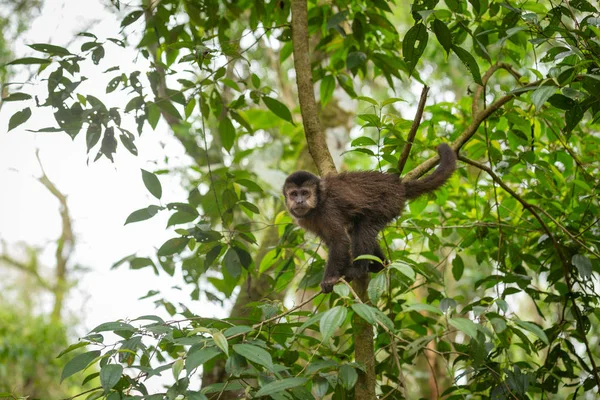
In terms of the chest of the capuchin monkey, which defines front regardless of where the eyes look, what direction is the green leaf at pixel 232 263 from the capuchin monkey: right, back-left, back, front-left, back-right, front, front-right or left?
front-left

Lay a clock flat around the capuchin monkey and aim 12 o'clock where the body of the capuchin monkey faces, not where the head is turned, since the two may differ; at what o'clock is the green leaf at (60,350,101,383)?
The green leaf is roughly at 10 o'clock from the capuchin monkey.

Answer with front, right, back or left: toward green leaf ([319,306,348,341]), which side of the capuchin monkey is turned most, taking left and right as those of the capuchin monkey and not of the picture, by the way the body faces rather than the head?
left

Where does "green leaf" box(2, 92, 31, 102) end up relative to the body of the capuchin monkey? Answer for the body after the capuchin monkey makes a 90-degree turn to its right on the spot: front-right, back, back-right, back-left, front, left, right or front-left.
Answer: back-left

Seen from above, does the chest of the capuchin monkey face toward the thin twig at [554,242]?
no

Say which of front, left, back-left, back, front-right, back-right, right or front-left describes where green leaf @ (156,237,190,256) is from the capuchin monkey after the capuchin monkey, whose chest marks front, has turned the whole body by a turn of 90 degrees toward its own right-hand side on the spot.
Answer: back-left

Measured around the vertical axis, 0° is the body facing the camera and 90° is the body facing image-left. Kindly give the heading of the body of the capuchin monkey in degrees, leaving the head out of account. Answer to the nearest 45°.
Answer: approximately 90°

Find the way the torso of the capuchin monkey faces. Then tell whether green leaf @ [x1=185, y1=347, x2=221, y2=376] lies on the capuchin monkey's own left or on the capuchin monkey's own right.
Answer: on the capuchin monkey's own left

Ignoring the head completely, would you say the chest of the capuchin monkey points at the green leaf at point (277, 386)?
no

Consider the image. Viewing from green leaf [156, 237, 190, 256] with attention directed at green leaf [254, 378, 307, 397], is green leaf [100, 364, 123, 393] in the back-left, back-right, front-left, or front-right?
front-right

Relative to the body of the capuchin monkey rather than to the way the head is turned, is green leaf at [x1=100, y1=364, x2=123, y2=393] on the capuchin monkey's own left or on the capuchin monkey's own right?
on the capuchin monkey's own left
